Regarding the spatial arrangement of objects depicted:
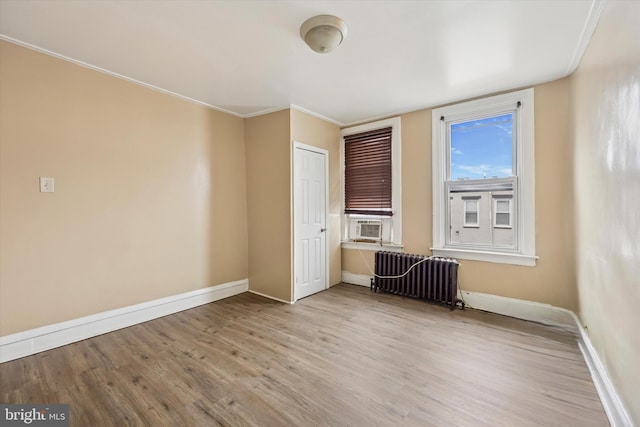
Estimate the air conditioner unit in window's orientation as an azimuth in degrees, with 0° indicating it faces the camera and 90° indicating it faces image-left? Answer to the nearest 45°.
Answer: approximately 0°

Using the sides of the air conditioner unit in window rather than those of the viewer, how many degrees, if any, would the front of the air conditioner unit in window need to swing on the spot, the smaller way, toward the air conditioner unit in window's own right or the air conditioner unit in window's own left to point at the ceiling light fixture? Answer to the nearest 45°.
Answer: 0° — it already faces it

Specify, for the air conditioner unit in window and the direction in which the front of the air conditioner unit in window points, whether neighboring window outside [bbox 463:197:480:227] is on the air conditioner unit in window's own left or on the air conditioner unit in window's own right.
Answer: on the air conditioner unit in window's own left

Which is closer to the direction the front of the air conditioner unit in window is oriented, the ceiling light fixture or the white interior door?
the ceiling light fixture

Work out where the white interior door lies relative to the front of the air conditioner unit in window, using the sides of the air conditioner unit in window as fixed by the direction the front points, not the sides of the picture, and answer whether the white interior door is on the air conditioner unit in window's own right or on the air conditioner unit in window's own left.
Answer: on the air conditioner unit in window's own right
